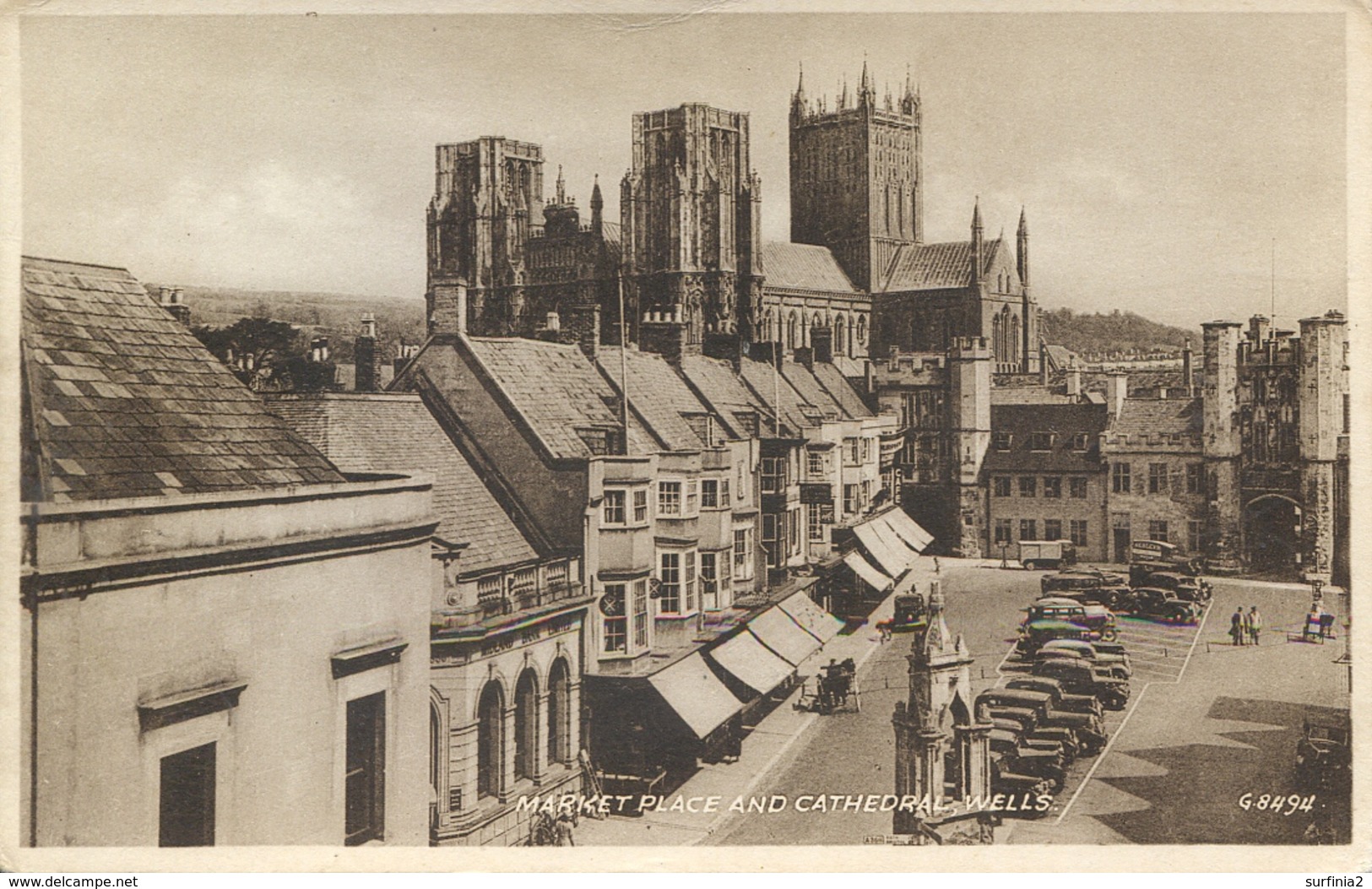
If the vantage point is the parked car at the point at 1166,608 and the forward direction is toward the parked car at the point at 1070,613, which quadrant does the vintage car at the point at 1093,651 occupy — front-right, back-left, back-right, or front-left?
front-left

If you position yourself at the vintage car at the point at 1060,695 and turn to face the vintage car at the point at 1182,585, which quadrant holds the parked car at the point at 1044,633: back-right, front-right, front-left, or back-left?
front-left

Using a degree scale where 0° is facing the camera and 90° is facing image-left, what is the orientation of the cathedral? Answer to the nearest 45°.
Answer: approximately 45°

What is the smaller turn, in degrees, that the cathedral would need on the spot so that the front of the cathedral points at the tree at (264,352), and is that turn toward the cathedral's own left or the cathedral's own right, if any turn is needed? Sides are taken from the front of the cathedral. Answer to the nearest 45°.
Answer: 0° — it already faces it
